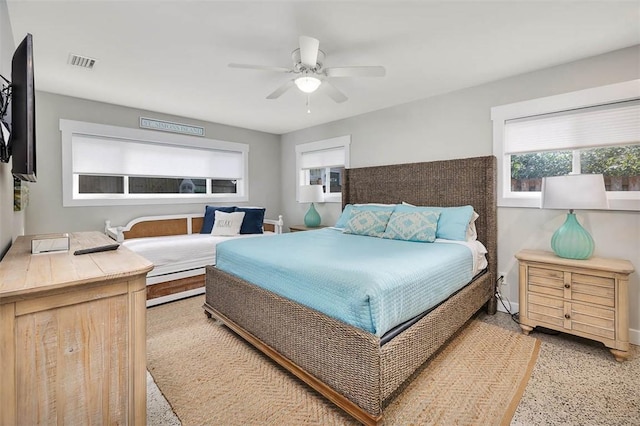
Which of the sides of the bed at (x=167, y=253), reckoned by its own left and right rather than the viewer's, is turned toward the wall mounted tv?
front

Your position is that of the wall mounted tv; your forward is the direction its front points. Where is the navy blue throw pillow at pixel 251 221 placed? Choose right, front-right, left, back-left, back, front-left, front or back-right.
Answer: front-left

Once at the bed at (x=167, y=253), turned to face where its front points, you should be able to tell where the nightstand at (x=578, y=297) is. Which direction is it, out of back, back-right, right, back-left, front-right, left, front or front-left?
front-left

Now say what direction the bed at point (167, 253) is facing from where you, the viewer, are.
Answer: facing the viewer

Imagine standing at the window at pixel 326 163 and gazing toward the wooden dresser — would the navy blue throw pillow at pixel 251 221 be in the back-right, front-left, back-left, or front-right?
front-right

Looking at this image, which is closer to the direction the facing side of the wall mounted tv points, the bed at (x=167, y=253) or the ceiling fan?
the ceiling fan

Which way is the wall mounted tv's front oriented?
to the viewer's right

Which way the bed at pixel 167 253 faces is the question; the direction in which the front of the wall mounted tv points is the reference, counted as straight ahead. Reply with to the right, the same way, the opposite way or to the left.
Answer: to the right

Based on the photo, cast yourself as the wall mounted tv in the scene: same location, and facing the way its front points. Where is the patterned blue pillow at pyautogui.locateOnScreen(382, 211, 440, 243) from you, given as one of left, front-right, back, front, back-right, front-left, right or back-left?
front

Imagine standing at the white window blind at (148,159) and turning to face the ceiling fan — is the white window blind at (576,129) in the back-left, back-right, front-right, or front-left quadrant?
front-left

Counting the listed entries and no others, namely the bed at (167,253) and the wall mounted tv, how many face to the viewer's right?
1
